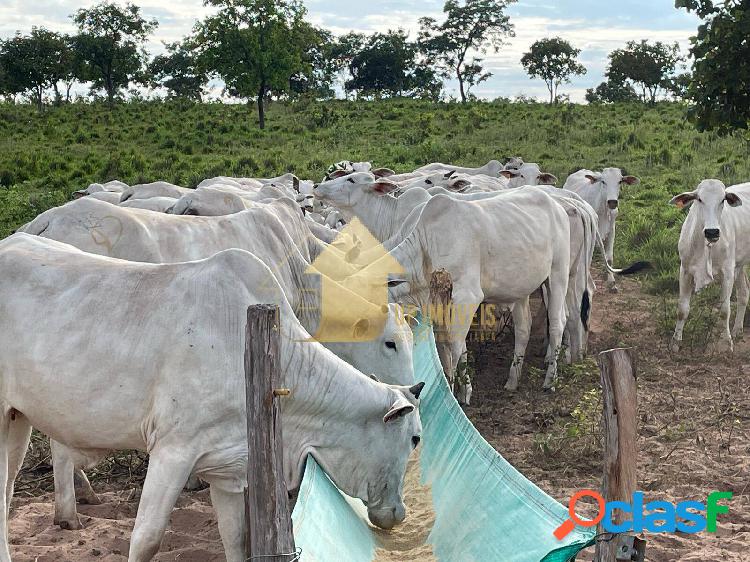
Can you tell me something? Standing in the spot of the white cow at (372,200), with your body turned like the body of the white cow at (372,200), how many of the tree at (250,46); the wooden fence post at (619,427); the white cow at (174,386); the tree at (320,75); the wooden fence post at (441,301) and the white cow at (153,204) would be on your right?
2

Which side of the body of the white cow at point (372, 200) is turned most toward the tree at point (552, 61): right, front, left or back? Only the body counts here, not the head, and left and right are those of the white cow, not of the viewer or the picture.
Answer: right

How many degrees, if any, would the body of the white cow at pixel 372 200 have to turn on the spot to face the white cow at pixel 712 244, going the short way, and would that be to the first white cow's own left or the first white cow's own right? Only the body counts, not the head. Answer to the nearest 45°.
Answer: approximately 180°

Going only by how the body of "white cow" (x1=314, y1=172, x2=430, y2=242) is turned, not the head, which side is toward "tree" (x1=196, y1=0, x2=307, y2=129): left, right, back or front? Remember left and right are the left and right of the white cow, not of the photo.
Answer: right

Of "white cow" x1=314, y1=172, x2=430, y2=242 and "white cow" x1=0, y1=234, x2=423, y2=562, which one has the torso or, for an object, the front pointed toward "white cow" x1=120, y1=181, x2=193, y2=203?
"white cow" x1=314, y1=172, x2=430, y2=242

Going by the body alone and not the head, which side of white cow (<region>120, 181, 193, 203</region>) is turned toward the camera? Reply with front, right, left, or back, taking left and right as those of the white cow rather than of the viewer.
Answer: right

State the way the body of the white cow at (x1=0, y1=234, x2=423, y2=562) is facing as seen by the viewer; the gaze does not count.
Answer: to the viewer's right

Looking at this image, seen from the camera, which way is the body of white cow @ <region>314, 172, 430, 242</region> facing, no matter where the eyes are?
to the viewer's left

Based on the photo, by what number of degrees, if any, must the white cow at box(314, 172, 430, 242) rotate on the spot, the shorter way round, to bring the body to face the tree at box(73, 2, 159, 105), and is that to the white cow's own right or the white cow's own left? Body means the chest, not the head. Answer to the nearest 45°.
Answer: approximately 90° to the white cow's own right

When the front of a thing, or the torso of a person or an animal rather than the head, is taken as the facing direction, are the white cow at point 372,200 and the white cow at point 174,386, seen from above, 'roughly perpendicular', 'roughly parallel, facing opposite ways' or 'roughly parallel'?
roughly parallel, facing opposite ways
